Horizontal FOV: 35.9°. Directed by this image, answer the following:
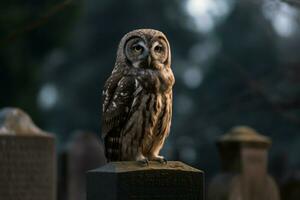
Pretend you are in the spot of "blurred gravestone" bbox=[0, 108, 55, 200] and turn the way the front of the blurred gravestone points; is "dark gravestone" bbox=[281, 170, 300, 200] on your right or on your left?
on your left

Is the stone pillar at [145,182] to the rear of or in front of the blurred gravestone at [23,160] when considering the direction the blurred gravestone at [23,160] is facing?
in front

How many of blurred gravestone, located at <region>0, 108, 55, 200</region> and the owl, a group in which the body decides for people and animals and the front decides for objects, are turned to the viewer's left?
0

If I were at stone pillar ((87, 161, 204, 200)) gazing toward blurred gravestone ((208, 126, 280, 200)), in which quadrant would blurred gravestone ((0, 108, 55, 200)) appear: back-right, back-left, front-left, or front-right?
front-left

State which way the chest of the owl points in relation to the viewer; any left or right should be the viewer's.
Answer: facing the viewer and to the right of the viewer

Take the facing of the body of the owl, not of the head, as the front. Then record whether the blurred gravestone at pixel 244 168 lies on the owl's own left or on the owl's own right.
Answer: on the owl's own left

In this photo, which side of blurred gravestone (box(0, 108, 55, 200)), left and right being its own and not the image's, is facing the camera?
front

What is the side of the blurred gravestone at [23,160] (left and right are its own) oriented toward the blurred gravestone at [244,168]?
left

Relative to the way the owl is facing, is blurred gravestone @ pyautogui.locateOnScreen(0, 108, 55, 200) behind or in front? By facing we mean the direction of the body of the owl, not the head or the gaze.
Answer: behind
